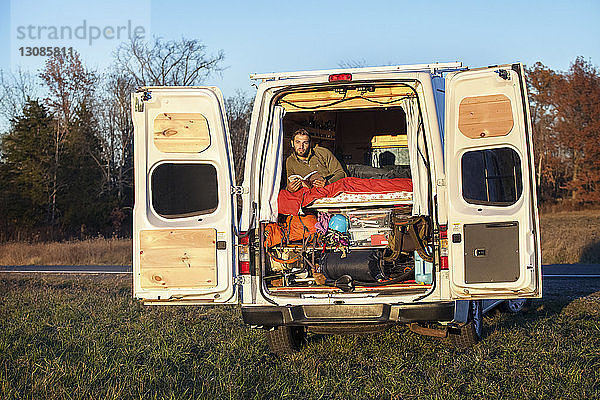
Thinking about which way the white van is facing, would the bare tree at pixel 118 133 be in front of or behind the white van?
in front

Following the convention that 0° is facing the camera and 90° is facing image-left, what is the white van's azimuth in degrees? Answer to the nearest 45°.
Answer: approximately 180°
